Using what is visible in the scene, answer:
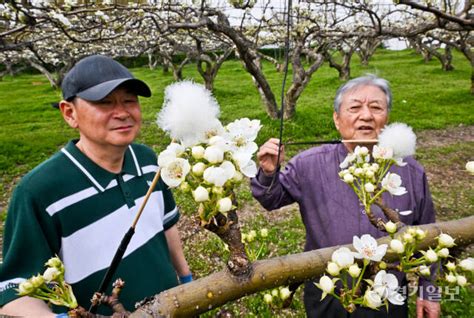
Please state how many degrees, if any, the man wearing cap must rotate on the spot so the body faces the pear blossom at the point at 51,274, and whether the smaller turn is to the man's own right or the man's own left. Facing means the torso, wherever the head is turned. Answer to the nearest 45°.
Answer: approximately 45° to the man's own right

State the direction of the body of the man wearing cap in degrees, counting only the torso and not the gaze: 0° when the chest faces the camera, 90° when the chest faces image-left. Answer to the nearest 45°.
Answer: approximately 315°

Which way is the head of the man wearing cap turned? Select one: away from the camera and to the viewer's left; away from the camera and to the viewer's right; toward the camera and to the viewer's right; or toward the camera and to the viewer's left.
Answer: toward the camera and to the viewer's right
